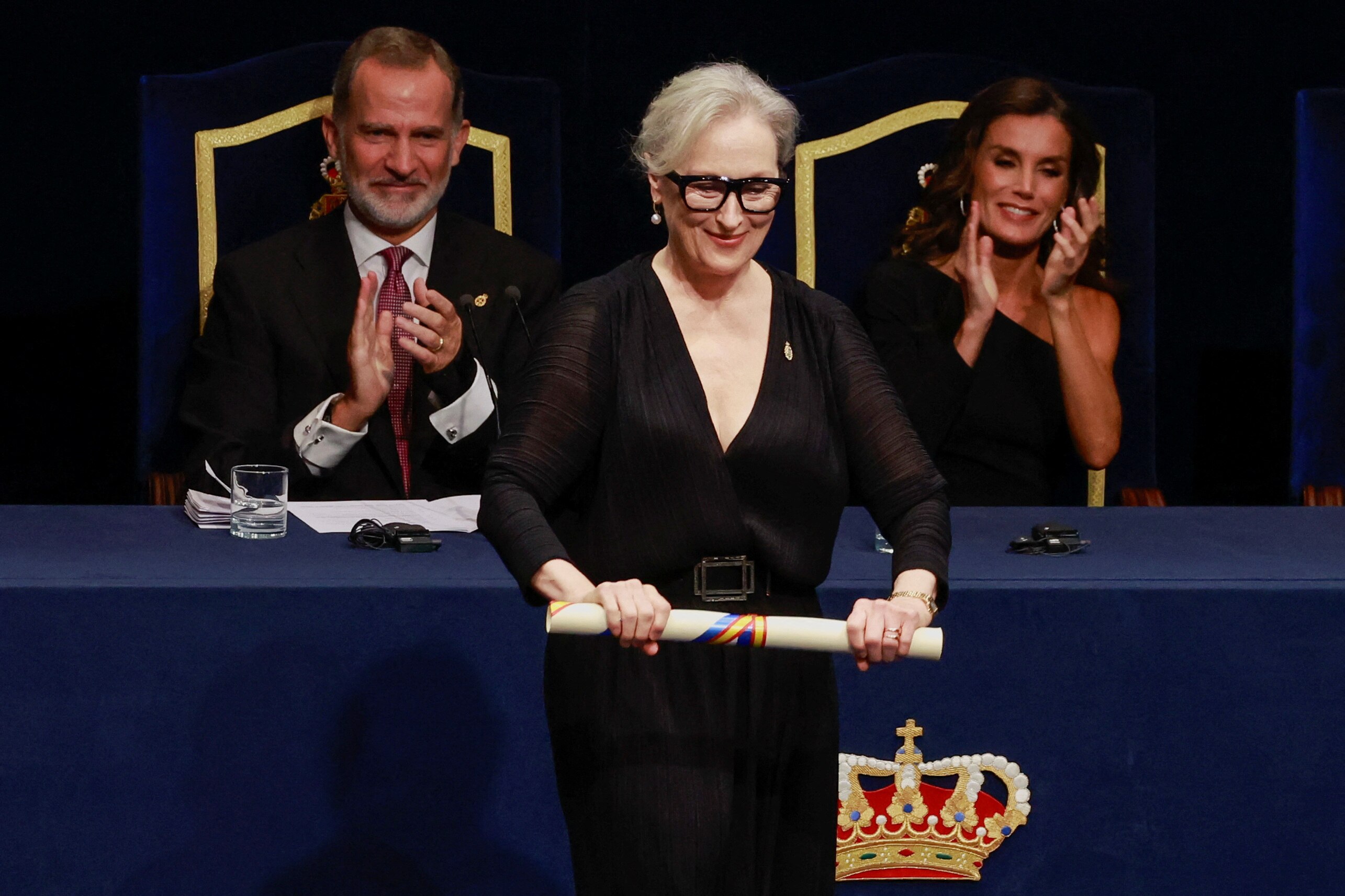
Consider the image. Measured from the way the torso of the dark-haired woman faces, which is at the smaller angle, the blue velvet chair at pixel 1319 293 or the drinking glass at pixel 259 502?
the drinking glass

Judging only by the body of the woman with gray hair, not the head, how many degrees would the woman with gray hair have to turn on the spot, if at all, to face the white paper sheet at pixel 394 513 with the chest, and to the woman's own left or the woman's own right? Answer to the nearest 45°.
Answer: approximately 135° to the woman's own right

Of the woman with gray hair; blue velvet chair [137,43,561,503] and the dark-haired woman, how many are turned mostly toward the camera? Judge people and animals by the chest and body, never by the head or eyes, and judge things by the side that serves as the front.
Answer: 3

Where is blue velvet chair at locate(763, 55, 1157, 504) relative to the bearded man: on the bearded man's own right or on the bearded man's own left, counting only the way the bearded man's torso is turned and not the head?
on the bearded man's own left

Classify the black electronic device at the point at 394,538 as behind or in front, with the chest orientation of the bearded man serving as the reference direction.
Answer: in front

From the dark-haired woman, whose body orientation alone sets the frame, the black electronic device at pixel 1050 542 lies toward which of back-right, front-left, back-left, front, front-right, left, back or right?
front

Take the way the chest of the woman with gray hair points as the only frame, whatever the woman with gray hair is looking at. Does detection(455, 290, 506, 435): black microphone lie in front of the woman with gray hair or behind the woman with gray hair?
behind

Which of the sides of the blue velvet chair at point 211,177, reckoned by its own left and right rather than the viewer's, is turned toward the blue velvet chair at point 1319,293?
left

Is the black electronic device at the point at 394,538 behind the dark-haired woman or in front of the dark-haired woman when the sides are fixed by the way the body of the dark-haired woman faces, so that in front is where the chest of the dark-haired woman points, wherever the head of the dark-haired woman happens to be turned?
in front

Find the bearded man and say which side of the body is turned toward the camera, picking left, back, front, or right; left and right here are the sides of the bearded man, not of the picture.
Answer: front

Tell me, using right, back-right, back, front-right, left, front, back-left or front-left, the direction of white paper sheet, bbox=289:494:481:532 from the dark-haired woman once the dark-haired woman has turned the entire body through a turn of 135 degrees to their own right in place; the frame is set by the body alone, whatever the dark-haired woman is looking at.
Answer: left

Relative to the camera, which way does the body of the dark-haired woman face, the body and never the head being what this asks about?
toward the camera
